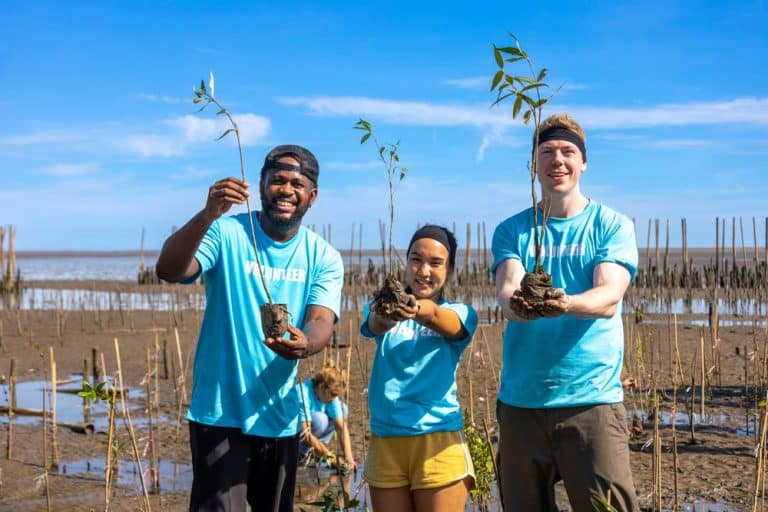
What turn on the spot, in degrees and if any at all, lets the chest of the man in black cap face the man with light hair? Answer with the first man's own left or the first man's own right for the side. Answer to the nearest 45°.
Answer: approximately 90° to the first man's own left

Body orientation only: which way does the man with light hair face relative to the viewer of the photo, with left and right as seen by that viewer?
facing the viewer

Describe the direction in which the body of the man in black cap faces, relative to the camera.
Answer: toward the camera

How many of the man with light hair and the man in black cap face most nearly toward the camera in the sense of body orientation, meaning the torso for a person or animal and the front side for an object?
2

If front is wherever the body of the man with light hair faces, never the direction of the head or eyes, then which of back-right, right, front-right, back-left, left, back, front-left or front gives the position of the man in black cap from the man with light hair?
right

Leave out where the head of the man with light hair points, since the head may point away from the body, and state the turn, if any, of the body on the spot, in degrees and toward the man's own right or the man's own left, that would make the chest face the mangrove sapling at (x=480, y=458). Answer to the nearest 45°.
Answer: approximately 135° to the man's own right

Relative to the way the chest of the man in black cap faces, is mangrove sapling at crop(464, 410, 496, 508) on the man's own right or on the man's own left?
on the man's own left
